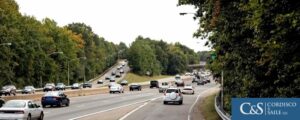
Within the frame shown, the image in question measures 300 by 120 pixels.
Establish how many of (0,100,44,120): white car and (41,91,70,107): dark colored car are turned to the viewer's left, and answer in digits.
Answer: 0

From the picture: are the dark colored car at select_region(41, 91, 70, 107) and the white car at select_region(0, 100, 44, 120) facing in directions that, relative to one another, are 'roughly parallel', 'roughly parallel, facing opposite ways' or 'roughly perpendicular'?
roughly parallel
